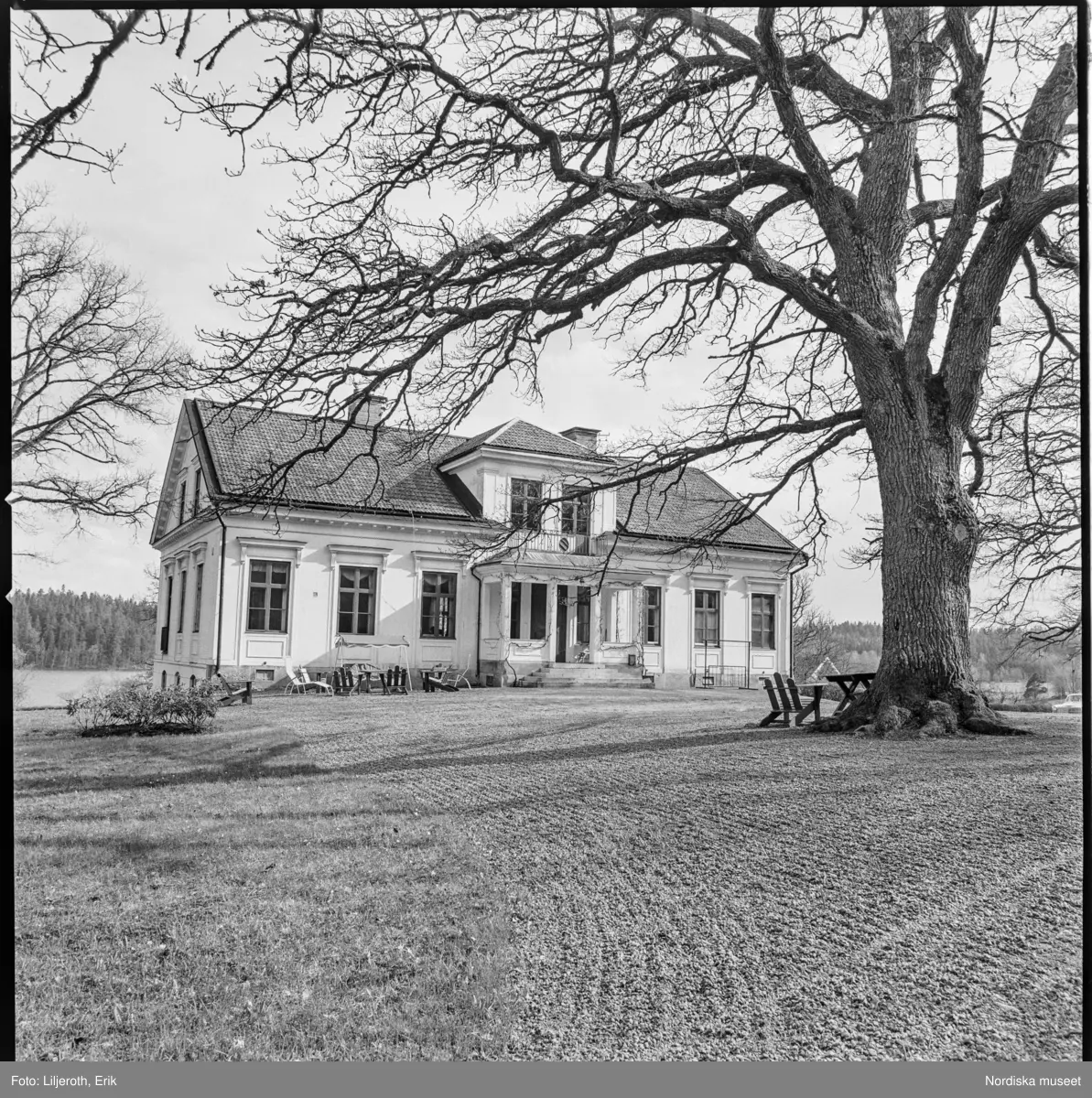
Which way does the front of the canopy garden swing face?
toward the camera

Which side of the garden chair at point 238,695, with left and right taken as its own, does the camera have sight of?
right

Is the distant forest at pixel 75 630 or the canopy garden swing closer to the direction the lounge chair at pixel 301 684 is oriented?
the canopy garden swing

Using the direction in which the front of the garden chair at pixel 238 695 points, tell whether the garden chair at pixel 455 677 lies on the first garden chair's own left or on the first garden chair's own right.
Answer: on the first garden chair's own left

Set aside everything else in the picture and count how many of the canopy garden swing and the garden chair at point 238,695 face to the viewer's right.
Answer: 1

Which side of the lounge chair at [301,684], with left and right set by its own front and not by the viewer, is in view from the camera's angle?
right

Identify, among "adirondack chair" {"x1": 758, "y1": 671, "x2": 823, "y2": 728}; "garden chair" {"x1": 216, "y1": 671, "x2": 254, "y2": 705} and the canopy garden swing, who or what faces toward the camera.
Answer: the canopy garden swing
